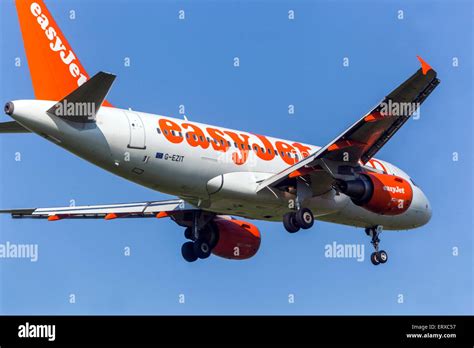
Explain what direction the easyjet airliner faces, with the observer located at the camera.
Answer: facing away from the viewer and to the right of the viewer
